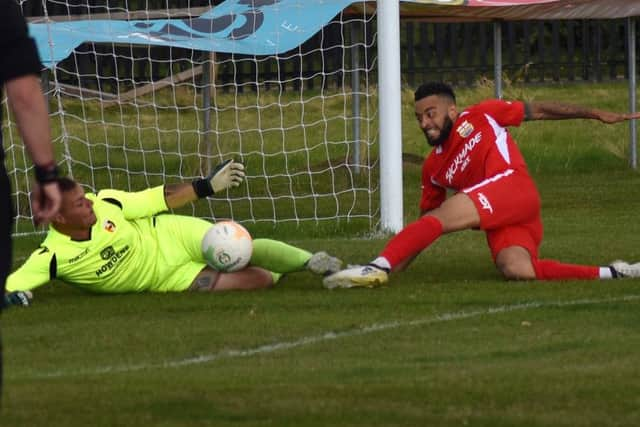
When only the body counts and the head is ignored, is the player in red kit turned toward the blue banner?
no

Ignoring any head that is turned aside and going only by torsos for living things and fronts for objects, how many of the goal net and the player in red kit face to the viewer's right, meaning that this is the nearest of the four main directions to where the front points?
0

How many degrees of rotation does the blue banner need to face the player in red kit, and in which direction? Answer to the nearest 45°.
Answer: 0° — it already faces them

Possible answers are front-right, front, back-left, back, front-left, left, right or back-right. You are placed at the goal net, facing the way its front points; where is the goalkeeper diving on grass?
front

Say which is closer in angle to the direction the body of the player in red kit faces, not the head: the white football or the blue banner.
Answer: the white football

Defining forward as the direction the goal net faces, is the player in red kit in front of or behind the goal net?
in front

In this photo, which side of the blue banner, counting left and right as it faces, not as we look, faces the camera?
front

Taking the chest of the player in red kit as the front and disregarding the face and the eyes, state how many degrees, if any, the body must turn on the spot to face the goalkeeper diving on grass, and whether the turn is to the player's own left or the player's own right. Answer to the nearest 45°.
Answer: approximately 45° to the player's own right

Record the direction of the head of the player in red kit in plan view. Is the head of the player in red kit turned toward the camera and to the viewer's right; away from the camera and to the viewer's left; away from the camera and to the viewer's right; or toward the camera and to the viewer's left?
toward the camera and to the viewer's left

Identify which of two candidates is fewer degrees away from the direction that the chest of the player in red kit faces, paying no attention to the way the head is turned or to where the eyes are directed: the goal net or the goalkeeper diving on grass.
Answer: the goalkeeper diving on grass

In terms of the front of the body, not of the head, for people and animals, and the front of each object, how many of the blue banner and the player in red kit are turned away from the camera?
0

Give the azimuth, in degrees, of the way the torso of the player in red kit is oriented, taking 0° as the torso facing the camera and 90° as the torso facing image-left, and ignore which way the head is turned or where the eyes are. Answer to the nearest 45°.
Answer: approximately 45°

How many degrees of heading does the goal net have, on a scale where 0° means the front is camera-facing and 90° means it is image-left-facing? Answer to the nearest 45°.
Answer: approximately 0°

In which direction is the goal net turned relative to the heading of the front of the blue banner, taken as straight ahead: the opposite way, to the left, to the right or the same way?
the same way

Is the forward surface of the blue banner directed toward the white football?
yes

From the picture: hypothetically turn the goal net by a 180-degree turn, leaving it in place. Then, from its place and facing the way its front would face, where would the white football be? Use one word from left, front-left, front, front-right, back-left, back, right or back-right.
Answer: back

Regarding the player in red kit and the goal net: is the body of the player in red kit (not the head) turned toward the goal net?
no
